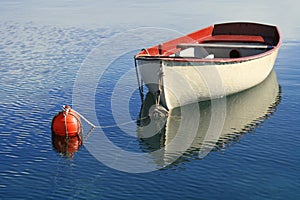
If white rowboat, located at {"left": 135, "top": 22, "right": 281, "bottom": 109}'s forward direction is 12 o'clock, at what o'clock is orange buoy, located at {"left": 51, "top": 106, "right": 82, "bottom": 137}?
The orange buoy is roughly at 12 o'clock from the white rowboat.

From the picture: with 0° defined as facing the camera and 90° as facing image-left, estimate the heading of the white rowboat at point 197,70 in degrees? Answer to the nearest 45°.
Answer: approximately 45°
